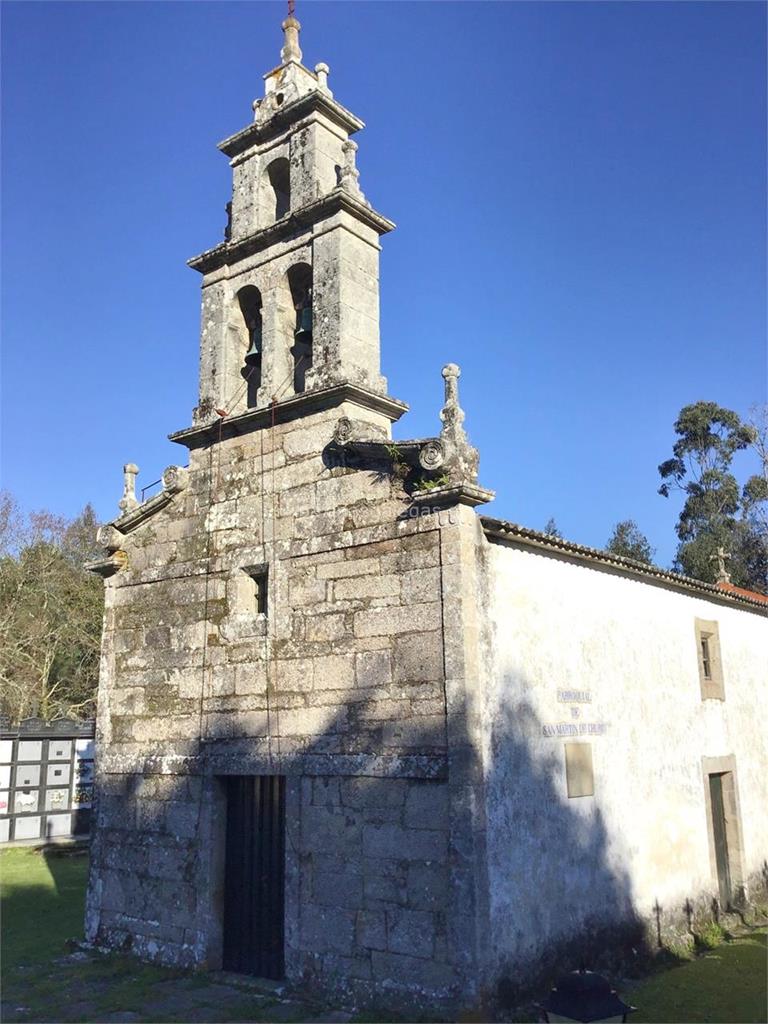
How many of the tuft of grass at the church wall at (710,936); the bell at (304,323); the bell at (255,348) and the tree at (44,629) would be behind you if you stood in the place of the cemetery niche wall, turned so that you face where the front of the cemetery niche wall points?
1

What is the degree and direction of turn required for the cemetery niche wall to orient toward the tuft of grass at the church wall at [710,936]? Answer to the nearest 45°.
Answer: approximately 45° to its left

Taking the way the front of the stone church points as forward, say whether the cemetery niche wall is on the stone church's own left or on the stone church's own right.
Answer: on the stone church's own right

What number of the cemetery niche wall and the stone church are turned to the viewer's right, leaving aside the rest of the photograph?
0

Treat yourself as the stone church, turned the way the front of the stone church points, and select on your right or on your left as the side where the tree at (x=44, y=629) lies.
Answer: on your right

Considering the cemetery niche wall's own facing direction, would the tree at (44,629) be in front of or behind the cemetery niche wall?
behind

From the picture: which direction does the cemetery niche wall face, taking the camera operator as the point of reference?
facing the viewer
